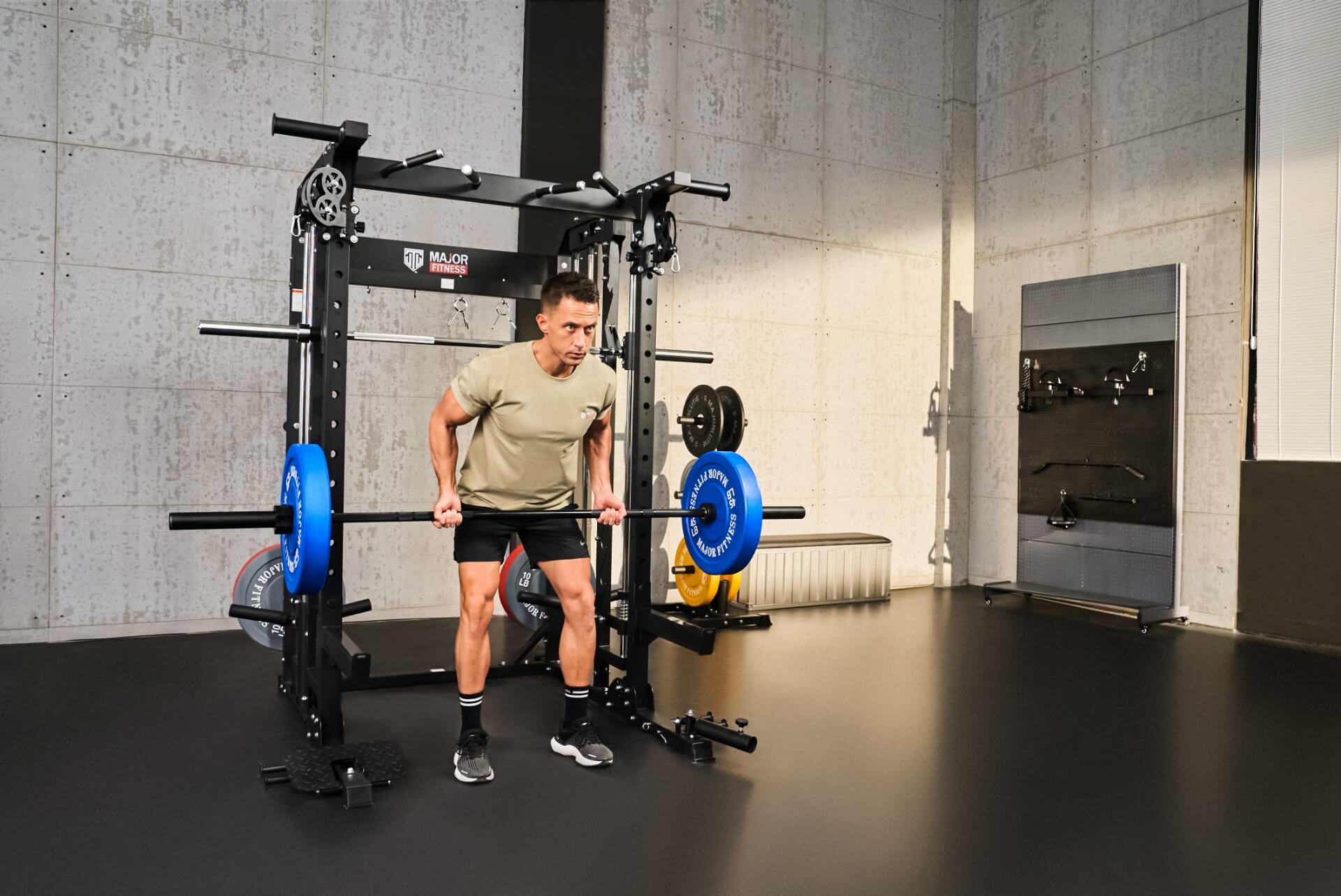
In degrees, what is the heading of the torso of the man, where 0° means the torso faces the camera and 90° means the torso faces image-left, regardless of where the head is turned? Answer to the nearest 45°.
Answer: approximately 315°

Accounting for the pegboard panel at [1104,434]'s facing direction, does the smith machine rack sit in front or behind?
in front

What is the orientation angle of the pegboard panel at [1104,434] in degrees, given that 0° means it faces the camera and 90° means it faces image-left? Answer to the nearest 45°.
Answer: approximately 45°

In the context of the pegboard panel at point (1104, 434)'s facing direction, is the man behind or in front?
in front

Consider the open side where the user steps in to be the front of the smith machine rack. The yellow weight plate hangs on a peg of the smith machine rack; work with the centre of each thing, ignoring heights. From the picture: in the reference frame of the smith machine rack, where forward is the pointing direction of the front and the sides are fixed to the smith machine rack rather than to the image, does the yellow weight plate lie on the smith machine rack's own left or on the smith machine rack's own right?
on the smith machine rack's own left

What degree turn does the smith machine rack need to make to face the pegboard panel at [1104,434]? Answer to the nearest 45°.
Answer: approximately 90° to its left

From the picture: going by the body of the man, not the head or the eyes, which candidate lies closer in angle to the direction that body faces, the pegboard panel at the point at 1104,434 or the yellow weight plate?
the pegboard panel

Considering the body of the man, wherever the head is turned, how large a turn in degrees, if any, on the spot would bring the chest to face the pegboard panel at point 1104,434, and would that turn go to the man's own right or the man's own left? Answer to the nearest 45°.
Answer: approximately 90° to the man's own left

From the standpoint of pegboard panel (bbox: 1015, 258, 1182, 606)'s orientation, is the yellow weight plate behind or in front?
in front
